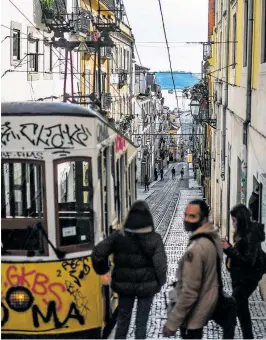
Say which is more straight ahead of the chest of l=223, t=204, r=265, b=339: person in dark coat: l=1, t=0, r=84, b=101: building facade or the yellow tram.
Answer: the yellow tram

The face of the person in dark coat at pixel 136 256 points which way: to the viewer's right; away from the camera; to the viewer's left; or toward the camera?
away from the camera

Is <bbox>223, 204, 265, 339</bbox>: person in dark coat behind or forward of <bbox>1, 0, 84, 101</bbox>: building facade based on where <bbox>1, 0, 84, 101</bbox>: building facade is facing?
forward

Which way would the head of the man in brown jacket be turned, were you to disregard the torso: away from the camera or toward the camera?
toward the camera

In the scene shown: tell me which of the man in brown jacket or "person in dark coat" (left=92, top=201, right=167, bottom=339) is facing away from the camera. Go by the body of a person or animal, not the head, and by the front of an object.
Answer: the person in dark coat

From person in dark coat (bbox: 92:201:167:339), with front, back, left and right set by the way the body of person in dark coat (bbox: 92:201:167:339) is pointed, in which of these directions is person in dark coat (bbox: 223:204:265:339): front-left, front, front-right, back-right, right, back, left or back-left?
front-right

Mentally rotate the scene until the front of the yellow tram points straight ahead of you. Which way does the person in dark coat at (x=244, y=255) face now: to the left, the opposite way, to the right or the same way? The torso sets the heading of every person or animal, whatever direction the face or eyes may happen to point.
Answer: to the right

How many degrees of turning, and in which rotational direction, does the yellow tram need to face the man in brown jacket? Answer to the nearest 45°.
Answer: approximately 45° to its left

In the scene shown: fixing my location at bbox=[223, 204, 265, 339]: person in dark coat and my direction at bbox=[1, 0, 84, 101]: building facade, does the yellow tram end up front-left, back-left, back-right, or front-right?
front-left

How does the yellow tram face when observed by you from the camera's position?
facing the viewer

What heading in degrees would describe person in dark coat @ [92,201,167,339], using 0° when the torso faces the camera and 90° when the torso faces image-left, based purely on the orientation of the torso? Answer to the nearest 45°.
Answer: approximately 180°
